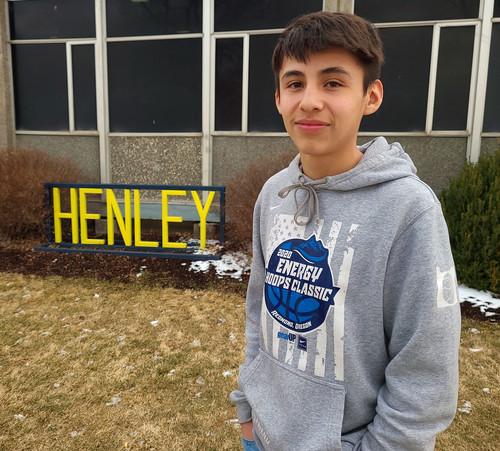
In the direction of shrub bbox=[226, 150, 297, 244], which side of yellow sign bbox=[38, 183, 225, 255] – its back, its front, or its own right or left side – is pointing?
left

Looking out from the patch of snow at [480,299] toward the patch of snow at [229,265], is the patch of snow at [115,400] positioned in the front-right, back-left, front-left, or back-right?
front-left

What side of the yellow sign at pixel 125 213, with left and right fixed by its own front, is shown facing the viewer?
front

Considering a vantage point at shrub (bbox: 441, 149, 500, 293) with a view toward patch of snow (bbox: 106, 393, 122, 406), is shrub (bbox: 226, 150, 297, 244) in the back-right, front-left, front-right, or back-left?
front-right

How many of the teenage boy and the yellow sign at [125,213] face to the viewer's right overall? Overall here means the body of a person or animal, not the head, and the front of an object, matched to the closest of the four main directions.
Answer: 0

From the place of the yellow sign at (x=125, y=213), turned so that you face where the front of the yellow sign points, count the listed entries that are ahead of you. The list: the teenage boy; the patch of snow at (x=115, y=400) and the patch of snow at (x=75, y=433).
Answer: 3

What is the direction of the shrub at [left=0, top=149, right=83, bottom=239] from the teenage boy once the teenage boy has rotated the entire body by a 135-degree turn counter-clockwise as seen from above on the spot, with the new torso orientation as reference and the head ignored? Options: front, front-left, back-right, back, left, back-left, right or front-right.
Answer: back-left

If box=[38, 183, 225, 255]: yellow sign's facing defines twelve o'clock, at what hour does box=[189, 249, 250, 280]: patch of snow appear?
The patch of snow is roughly at 10 o'clock from the yellow sign.

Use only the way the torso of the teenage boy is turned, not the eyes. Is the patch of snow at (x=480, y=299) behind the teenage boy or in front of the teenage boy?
behind

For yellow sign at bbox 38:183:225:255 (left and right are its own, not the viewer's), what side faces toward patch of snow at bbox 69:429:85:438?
front

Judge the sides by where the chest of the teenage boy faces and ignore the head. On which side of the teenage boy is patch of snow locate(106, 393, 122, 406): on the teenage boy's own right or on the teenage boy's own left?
on the teenage boy's own right

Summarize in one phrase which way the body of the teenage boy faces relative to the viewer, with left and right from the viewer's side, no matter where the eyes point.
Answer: facing the viewer and to the left of the viewer
